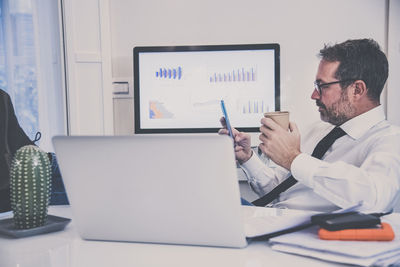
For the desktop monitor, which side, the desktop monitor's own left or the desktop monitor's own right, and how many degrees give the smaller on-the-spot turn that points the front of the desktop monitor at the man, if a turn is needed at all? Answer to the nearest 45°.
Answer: approximately 45° to the desktop monitor's own left

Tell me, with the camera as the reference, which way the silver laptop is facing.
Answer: facing away from the viewer and to the right of the viewer

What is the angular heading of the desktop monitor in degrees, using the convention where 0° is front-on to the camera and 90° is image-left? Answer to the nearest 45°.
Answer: approximately 0°

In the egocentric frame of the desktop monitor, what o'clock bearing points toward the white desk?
The white desk is roughly at 12 o'clock from the desktop monitor.

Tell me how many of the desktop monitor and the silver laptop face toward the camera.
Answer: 1

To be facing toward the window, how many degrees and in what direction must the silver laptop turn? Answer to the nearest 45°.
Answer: approximately 45° to its left

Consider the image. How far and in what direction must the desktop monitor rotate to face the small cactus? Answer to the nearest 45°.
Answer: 0° — it already faces it

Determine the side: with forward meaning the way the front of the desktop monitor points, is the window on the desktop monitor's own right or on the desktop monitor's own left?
on the desktop monitor's own right
